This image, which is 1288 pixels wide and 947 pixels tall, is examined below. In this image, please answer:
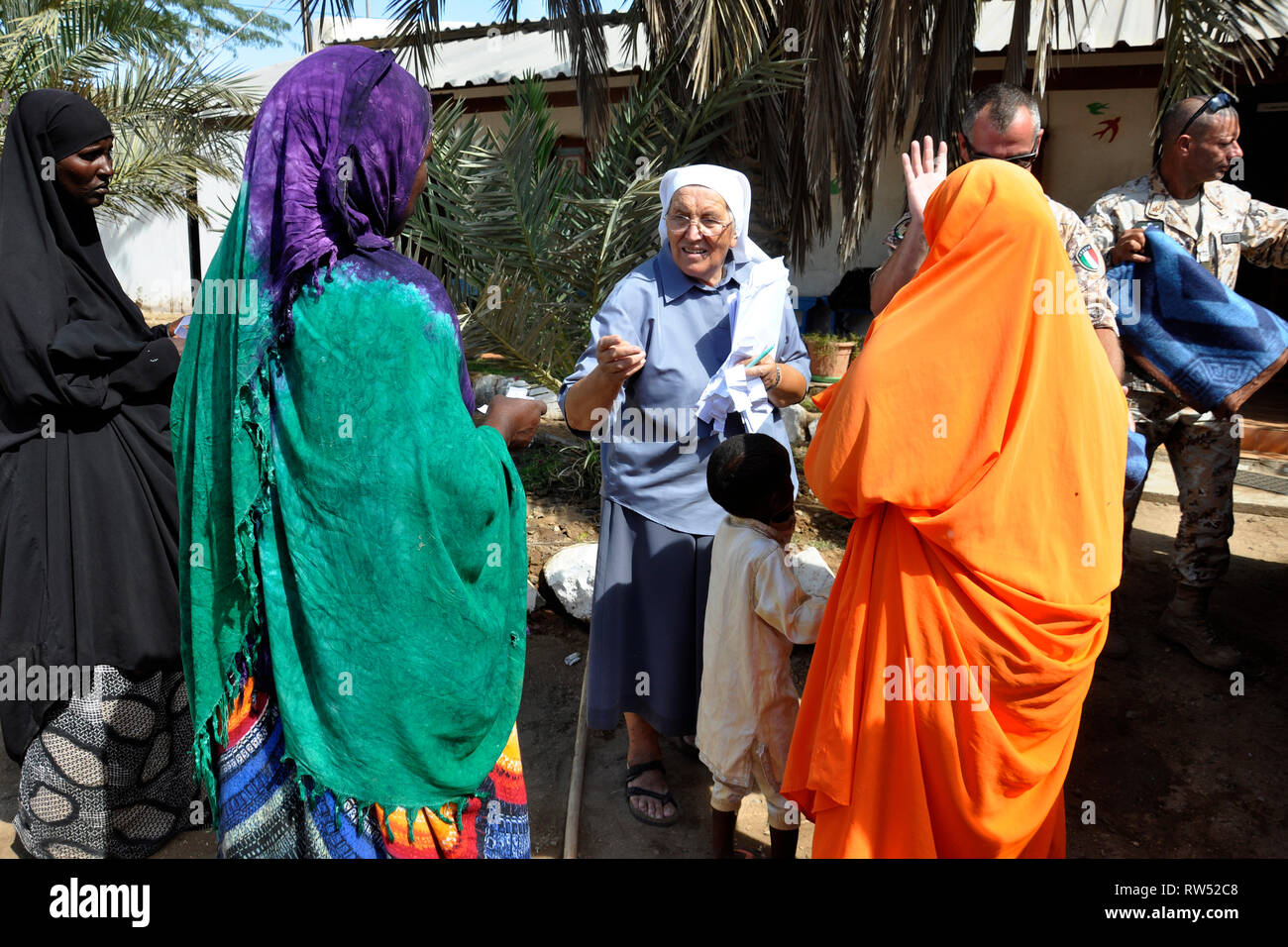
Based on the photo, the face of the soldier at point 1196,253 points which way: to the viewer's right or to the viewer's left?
to the viewer's right

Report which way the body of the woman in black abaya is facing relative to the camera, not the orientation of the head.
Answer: to the viewer's right

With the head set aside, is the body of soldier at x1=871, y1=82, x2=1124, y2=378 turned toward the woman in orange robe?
yes

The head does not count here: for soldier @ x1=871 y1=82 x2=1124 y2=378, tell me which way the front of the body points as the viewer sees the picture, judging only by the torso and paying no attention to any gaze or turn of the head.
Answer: toward the camera

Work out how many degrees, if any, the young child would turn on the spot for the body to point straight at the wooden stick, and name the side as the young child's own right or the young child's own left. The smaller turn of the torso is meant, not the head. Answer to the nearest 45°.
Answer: approximately 90° to the young child's own left

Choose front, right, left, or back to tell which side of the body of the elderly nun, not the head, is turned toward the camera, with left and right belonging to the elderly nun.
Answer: front

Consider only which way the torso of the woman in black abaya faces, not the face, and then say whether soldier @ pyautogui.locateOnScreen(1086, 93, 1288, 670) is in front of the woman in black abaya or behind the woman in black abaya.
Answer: in front

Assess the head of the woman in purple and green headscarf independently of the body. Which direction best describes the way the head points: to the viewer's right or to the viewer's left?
to the viewer's right

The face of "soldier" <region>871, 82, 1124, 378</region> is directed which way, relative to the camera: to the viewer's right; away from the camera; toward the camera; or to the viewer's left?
toward the camera

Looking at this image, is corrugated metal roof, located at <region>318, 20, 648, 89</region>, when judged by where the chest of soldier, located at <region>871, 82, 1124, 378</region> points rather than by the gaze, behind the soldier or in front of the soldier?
behind

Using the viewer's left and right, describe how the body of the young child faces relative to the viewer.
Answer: facing away from the viewer and to the right of the viewer
